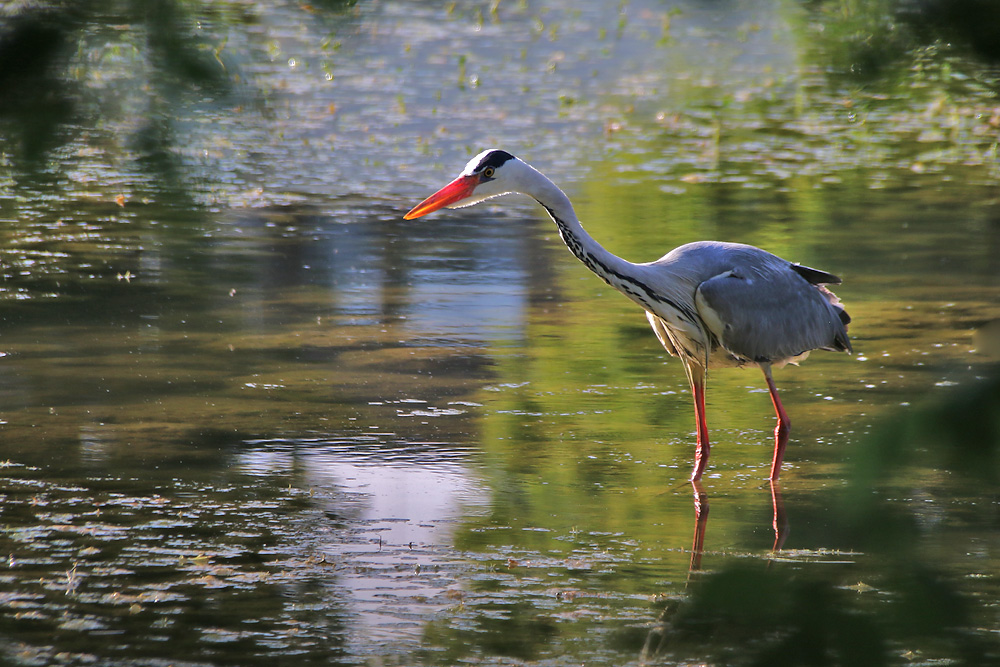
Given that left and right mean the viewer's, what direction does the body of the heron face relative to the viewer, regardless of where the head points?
facing to the left of the viewer
